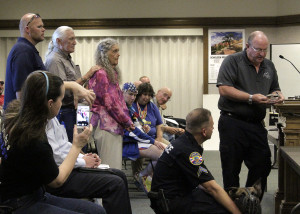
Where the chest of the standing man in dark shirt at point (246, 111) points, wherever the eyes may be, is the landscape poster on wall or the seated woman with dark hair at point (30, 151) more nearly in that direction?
the seated woman with dark hair

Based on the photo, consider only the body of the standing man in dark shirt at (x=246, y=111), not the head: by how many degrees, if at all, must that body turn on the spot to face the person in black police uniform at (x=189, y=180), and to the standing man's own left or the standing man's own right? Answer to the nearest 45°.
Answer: approximately 45° to the standing man's own right

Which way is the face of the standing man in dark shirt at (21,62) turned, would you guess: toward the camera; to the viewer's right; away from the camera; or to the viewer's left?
to the viewer's right

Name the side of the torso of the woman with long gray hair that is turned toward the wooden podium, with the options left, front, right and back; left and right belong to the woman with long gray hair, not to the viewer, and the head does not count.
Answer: front

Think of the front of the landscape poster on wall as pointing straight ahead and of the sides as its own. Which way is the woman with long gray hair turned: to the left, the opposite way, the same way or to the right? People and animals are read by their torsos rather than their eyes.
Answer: to the left

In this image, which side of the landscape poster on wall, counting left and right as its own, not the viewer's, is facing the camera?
front

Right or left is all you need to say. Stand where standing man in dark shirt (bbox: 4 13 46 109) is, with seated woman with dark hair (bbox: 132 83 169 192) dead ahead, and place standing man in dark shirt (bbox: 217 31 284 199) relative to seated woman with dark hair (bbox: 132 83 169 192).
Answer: right

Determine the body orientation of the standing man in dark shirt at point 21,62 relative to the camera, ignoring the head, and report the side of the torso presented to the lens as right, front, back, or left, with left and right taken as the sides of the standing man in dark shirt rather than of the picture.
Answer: right

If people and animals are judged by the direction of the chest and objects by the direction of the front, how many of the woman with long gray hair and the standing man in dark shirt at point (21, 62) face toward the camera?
0

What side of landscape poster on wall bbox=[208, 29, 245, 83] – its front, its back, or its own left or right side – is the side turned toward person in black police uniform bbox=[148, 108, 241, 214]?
front

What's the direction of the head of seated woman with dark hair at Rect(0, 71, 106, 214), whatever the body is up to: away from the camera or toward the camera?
away from the camera

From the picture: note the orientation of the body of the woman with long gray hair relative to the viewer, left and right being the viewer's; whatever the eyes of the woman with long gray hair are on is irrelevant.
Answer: facing to the right of the viewer

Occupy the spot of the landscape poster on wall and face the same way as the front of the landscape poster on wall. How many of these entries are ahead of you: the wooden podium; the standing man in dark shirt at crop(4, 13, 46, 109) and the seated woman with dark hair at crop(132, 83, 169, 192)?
3
